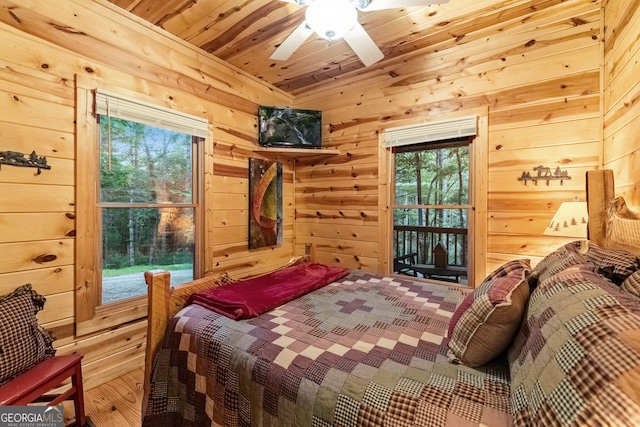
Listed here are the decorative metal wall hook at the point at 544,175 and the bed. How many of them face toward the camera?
1

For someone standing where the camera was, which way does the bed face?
facing away from the viewer and to the left of the viewer

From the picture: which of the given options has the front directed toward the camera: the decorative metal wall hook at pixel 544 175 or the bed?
the decorative metal wall hook

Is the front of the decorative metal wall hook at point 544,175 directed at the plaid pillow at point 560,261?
yes

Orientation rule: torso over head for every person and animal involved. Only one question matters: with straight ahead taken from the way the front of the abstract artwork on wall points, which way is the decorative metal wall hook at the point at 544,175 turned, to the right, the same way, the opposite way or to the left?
to the right

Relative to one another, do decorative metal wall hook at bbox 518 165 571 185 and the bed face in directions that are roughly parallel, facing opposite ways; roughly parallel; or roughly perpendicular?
roughly perpendicular

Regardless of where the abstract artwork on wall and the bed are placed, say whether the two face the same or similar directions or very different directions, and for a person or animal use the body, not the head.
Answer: very different directions

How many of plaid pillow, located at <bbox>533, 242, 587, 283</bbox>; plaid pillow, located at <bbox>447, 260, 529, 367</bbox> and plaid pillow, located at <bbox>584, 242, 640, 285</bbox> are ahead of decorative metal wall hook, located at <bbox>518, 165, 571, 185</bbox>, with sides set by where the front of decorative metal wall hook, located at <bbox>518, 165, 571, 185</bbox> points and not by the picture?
3

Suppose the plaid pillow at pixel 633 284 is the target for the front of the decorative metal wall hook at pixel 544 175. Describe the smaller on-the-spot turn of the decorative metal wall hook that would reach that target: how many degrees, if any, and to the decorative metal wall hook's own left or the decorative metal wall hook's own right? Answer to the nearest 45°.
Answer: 0° — it already faces it

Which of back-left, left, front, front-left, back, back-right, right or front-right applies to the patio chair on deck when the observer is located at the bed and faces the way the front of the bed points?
front-right

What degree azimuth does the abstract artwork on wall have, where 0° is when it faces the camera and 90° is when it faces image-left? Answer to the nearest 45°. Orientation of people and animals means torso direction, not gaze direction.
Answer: approximately 315°

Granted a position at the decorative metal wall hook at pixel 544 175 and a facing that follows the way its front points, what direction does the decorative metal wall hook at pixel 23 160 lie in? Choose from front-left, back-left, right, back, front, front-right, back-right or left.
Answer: front-right

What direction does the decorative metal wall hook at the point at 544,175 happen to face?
toward the camera
